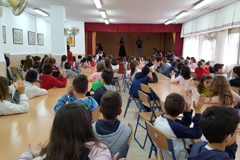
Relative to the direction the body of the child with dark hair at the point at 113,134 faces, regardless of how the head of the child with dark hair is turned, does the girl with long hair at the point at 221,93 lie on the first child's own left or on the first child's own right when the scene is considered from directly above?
on the first child's own right

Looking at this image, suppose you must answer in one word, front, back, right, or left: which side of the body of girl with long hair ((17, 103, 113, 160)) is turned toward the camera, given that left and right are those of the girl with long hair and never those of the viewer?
back

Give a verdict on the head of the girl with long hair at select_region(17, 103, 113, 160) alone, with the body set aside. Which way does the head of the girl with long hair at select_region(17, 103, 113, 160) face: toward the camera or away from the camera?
away from the camera

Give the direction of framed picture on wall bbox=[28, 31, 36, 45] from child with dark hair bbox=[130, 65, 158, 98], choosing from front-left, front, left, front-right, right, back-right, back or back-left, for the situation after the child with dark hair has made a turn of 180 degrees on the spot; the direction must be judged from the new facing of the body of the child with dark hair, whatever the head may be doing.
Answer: right

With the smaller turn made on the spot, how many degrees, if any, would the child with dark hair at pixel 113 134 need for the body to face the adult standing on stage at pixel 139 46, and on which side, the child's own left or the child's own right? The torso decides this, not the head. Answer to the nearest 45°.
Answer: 0° — they already face them

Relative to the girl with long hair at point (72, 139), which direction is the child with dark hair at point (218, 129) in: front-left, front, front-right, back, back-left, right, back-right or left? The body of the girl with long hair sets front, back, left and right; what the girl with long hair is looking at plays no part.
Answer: right

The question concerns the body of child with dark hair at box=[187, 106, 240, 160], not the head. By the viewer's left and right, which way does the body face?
facing away from the viewer and to the right of the viewer

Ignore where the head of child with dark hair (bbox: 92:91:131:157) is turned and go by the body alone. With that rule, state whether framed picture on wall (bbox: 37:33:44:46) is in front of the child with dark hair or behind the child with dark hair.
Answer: in front

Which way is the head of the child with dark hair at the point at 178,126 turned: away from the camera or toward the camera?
away from the camera

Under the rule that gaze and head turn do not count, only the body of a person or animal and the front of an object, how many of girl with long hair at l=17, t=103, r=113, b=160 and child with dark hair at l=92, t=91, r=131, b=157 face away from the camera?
2

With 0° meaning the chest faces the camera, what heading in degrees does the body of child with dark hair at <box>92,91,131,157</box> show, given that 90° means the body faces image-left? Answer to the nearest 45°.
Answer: approximately 180°

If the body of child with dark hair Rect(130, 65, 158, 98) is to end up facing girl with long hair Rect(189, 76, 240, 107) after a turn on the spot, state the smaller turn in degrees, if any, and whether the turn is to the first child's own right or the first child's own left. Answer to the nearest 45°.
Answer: approximately 90° to the first child's own right

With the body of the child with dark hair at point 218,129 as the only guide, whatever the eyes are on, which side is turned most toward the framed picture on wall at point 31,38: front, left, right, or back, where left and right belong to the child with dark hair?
left

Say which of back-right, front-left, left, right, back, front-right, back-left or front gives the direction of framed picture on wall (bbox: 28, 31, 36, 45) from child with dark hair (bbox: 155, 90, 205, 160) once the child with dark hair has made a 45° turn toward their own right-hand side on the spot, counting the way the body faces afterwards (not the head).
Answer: back-left
